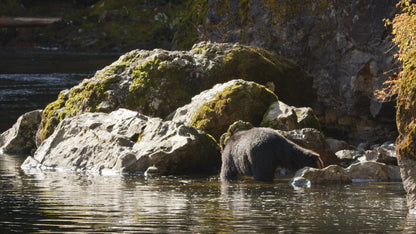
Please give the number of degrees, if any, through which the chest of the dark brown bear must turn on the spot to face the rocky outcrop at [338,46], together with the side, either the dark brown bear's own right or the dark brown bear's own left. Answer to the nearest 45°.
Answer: approximately 90° to the dark brown bear's own left

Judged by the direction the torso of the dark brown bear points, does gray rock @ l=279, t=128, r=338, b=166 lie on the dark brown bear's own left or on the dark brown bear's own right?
on the dark brown bear's own left

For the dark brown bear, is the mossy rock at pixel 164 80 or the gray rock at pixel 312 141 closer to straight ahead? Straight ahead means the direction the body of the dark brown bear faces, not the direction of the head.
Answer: the gray rock

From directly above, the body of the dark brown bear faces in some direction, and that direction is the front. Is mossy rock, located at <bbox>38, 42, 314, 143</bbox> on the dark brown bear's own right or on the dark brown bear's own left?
on the dark brown bear's own left

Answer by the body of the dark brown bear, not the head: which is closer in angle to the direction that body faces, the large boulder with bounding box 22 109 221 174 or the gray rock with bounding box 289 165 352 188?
the gray rock

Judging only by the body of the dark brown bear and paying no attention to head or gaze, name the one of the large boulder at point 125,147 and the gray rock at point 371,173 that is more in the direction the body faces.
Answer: the gray rock

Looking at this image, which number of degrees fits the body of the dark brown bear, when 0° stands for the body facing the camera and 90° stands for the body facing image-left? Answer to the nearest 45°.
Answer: approximately 270°

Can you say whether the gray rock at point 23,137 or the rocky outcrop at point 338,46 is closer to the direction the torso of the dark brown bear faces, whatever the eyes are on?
the rocky outcrop

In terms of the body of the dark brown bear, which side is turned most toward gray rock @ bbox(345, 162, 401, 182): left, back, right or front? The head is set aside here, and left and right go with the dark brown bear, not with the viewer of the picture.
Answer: front
